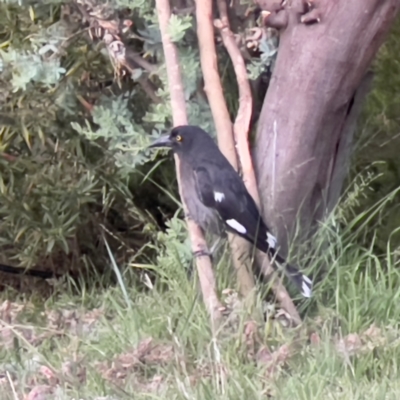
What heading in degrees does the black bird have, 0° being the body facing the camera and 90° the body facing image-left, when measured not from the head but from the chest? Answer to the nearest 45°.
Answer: approximately 90°
